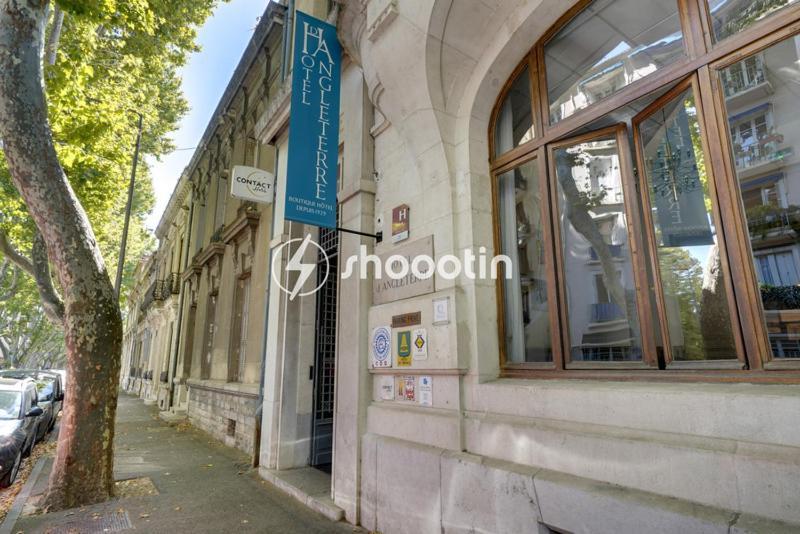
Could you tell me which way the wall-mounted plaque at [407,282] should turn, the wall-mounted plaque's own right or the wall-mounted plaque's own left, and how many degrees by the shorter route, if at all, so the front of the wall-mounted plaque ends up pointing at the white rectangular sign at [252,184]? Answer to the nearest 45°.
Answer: approximately 90° to the wall-mounted plaque's own right

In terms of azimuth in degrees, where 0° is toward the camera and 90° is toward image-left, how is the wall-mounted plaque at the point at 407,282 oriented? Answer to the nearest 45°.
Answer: approximately 45°

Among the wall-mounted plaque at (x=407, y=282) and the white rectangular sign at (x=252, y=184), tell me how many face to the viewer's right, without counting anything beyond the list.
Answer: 0

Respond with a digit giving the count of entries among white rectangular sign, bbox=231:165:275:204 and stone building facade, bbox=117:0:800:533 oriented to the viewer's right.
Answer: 0

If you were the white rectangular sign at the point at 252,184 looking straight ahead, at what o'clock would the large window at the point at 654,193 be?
The large window is roughly at 11 o'clock from the white rectangular sign.

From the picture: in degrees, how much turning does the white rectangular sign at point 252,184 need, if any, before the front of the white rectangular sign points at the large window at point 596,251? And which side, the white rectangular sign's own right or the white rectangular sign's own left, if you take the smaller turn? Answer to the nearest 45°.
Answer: approximately 45° to the white rectangular sign's own left

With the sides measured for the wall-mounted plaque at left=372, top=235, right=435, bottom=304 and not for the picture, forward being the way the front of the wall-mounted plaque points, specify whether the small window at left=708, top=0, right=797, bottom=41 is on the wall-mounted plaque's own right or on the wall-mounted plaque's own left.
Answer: on the wall-mounted plaque's own left

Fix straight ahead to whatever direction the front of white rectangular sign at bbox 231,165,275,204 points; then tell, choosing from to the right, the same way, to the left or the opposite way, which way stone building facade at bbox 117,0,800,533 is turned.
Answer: to the right

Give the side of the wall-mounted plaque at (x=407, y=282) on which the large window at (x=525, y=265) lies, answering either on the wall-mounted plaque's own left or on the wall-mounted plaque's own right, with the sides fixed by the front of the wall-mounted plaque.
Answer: on the wall-mounted plaque's own left
